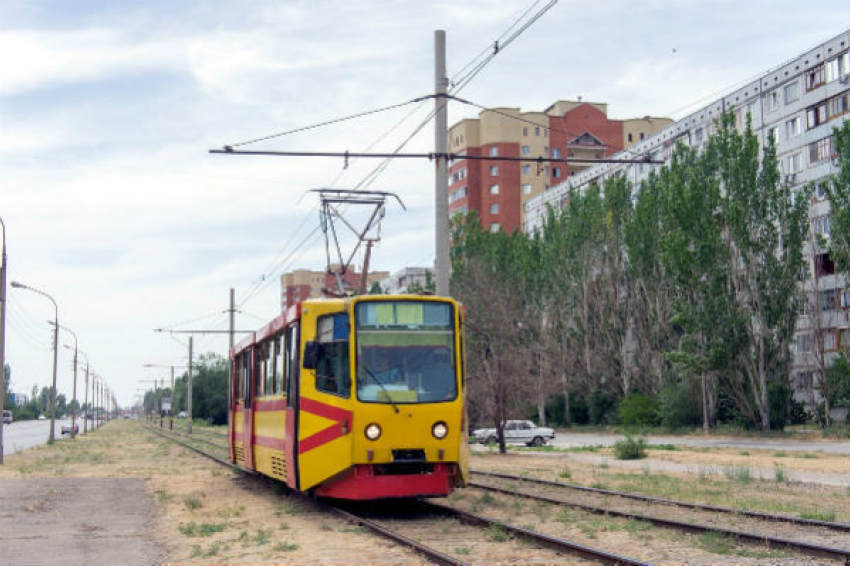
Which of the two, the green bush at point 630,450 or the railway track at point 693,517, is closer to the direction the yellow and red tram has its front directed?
the railway track

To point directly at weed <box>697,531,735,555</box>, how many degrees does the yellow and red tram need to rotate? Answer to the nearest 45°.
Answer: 0° — it already faces it

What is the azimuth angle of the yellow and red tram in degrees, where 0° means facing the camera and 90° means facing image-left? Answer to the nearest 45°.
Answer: approximately 315°

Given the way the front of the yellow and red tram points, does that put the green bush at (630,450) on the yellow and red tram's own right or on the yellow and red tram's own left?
on the yellow and red tram's own left

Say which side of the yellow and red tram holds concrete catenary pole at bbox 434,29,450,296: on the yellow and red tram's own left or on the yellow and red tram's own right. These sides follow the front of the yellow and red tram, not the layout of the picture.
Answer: on the yellow and red tram's own left

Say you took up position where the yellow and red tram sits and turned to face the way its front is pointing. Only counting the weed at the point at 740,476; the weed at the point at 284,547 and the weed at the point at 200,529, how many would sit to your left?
1

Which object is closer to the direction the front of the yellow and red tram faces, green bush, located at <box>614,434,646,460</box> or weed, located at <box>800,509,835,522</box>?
the weed

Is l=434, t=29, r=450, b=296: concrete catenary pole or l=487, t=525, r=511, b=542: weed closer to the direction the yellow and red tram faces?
the weed

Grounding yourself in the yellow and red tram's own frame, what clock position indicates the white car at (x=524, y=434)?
The white car is roughly at 8 o'clock from the yellow and red tram.

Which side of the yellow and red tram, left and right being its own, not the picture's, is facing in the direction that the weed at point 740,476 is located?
left
